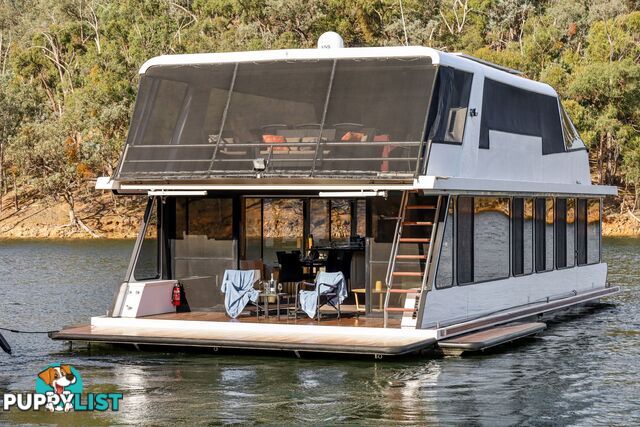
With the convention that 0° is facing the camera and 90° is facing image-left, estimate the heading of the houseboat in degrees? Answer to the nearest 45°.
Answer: approximately 45°

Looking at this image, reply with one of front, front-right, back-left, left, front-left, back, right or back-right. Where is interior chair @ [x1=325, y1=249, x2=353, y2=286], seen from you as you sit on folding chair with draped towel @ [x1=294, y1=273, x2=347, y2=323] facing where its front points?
back-right

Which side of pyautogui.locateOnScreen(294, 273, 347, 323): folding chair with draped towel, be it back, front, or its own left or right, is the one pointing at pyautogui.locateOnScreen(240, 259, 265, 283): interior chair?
right

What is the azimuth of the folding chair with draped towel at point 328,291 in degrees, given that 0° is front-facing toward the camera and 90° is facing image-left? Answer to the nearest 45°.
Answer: approximately 45°
